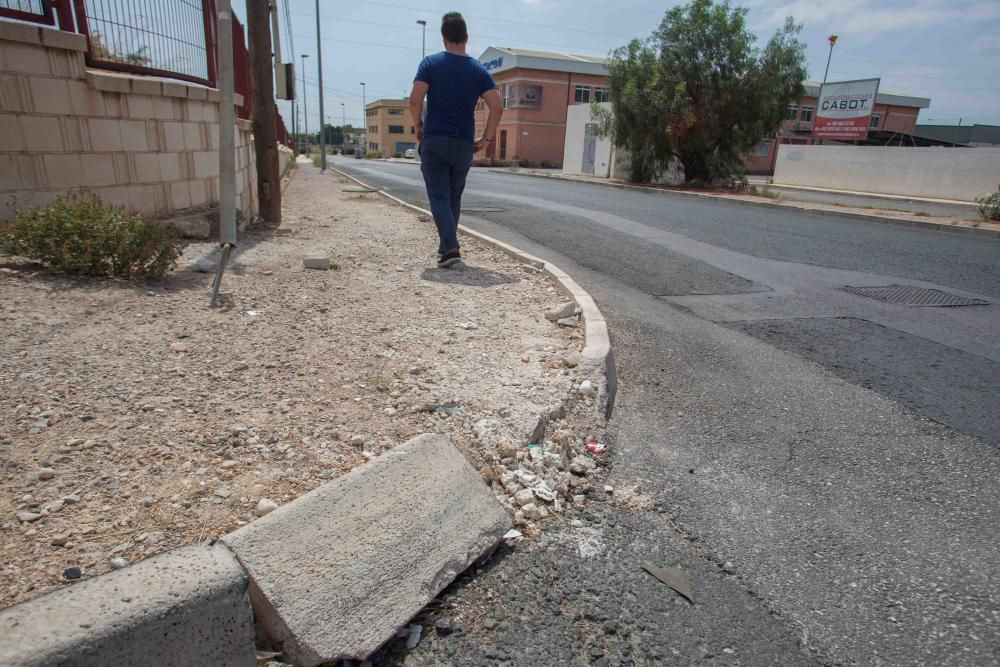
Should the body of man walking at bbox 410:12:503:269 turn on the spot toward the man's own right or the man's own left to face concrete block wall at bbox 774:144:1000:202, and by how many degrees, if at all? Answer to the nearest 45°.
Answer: approximately 45° to the man's own right

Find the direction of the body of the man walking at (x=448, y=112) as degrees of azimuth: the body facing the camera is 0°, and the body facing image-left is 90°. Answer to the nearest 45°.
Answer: approximately 180°

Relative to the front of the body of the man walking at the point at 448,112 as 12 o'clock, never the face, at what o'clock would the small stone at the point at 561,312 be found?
The small stone is roughly at 5 o'clock from the man walking.

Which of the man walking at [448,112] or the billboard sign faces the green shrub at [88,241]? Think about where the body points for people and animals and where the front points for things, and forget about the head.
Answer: the billboard sign

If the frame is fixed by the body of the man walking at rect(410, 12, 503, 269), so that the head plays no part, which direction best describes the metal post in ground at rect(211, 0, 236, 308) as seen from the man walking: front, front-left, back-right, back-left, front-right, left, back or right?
back-left

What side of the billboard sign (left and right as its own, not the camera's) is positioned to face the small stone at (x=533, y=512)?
front

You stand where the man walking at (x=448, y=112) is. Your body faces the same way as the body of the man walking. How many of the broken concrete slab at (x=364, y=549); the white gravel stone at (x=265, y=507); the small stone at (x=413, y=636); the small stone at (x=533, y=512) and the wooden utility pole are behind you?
4

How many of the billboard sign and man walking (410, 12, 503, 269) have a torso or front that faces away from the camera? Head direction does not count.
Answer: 1

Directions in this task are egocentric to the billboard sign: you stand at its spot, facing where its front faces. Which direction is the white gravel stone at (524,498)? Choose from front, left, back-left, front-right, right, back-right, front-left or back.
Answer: front

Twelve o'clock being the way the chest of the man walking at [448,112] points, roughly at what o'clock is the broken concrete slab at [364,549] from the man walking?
The broken concrete slab is roughly at 6 o'clock from the man walking.

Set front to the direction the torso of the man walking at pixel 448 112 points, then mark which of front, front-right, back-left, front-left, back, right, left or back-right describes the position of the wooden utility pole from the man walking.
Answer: front-left

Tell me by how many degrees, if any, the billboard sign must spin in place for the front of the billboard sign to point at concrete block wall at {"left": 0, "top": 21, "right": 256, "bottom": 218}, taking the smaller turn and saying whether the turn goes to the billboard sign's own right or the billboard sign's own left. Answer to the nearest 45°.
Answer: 0° — it already faces it

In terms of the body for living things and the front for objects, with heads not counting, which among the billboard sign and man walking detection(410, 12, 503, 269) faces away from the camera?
the man walking

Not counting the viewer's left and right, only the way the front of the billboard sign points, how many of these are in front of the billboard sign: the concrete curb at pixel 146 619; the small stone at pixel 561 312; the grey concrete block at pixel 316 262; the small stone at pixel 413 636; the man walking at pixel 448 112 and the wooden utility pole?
6
